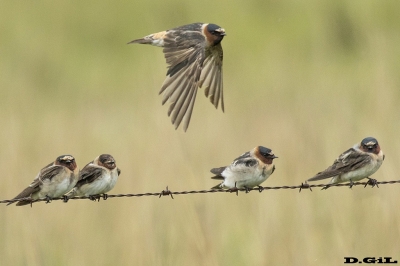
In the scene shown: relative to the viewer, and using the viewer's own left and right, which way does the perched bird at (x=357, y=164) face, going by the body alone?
facing the viewer and to the right of the viewer

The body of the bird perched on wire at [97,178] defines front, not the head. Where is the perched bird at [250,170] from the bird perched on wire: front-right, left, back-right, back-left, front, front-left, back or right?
front-left

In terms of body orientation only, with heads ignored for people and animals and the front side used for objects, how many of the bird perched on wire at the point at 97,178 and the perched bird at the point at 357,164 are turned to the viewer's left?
0

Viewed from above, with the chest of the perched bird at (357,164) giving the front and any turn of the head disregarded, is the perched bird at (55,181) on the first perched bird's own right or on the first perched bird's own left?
on the first perched bird's own right

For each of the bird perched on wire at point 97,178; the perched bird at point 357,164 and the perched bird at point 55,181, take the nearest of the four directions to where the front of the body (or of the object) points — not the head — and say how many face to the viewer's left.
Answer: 0

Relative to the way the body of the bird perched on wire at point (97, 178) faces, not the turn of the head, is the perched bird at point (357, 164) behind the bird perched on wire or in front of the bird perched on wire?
in front
